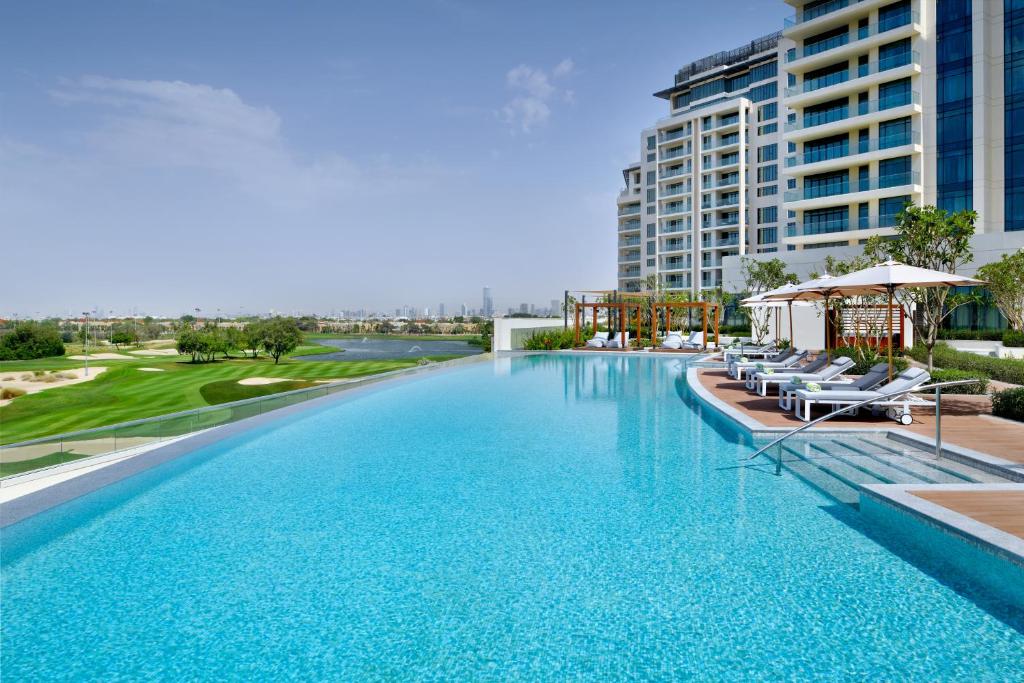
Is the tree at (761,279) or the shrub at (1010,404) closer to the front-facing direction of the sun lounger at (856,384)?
the tree

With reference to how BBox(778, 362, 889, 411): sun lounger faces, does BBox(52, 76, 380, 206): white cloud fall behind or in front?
in front

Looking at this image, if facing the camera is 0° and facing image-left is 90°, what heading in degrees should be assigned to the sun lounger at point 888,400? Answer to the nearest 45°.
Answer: approximately 90°

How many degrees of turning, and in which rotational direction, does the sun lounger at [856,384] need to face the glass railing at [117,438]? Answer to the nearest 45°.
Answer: approximately 45° to its left

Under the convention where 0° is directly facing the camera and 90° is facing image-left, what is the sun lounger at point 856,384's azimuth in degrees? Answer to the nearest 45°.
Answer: approximately 90°

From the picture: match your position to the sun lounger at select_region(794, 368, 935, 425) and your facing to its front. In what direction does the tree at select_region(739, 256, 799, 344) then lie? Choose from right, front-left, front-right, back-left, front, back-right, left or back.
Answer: right

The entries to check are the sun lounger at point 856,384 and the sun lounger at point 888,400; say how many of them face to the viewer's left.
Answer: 2

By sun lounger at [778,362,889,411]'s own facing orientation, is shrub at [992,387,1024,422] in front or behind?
behind
